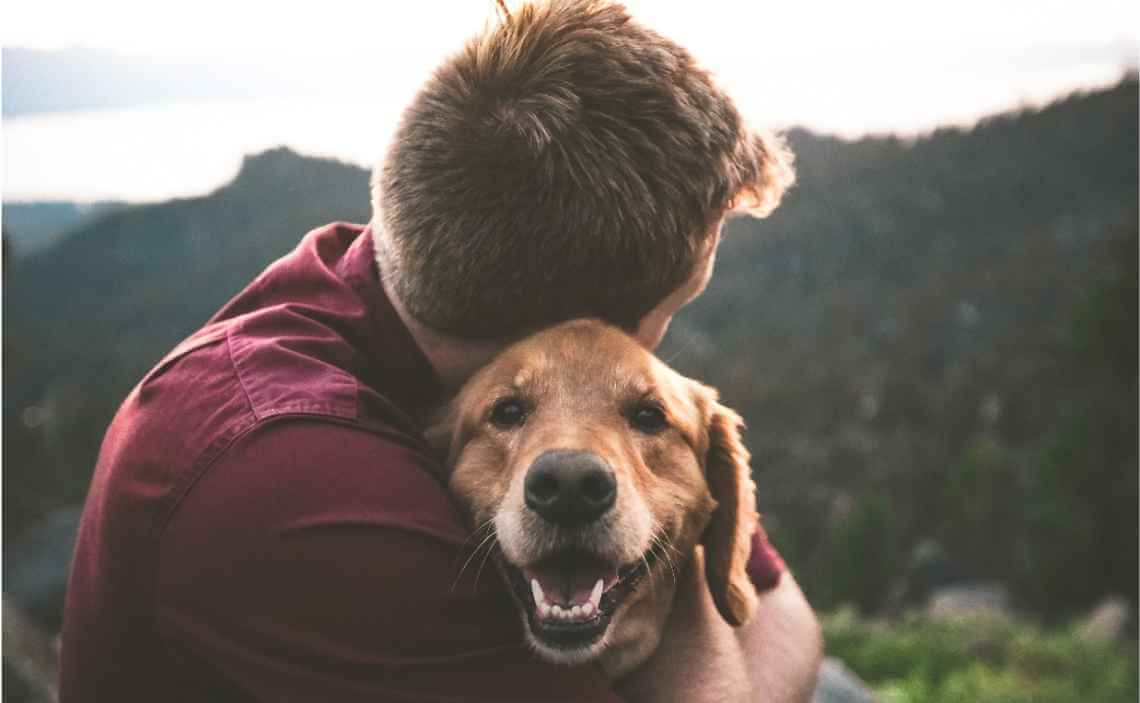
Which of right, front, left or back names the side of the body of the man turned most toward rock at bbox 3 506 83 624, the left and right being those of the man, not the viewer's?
left

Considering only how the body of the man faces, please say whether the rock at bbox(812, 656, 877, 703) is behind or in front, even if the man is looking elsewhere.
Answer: in front

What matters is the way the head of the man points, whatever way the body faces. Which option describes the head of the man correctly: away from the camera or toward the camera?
away from the camera

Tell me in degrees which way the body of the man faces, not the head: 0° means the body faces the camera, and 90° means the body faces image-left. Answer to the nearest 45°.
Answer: approximately 225°

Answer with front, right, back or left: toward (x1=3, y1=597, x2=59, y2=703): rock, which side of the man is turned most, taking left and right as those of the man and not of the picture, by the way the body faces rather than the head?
left

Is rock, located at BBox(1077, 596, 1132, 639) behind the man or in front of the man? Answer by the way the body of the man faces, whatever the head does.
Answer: in front
